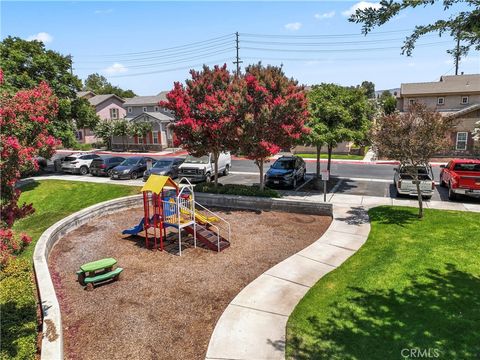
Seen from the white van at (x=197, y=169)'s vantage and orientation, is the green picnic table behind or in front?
in front

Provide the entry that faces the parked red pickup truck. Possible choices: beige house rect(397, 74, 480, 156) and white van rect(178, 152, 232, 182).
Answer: the beige house

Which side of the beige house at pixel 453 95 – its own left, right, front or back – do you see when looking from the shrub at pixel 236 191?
front

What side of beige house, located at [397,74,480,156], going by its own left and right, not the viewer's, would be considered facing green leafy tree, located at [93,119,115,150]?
right

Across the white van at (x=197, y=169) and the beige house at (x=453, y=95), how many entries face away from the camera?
0

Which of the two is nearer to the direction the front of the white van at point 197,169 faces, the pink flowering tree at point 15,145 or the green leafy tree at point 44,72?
the pink flowering tree

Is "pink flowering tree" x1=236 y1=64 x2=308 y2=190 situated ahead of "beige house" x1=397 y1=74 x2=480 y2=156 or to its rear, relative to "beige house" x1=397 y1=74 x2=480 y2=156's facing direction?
ahead

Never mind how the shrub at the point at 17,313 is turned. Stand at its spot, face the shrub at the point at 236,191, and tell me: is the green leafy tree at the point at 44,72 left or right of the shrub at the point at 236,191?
left

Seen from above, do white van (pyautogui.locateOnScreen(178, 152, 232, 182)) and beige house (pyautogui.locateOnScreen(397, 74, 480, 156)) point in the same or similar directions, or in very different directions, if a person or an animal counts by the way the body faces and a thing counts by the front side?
same or similar directions

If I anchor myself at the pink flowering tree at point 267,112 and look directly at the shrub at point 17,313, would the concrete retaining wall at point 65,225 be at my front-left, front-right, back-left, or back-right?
front-right

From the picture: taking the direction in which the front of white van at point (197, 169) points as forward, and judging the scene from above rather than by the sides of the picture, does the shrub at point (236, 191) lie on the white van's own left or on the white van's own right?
on the white van's own left

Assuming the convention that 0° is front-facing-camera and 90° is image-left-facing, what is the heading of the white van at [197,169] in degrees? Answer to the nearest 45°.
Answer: approximately 45°

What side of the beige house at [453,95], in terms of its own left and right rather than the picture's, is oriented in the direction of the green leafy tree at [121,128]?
right

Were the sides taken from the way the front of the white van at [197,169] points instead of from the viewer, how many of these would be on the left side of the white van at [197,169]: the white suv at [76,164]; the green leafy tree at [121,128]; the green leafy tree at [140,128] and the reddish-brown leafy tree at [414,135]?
1

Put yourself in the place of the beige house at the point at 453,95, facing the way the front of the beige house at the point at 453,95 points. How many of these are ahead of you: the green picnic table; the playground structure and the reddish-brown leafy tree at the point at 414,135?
3

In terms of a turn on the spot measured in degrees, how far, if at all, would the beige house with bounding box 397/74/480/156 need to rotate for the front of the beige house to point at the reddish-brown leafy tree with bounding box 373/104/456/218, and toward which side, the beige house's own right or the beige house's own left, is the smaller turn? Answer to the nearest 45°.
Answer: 0° — it already faces it

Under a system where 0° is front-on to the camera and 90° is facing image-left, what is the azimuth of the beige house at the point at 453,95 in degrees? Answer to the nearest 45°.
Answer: approximately 0°
